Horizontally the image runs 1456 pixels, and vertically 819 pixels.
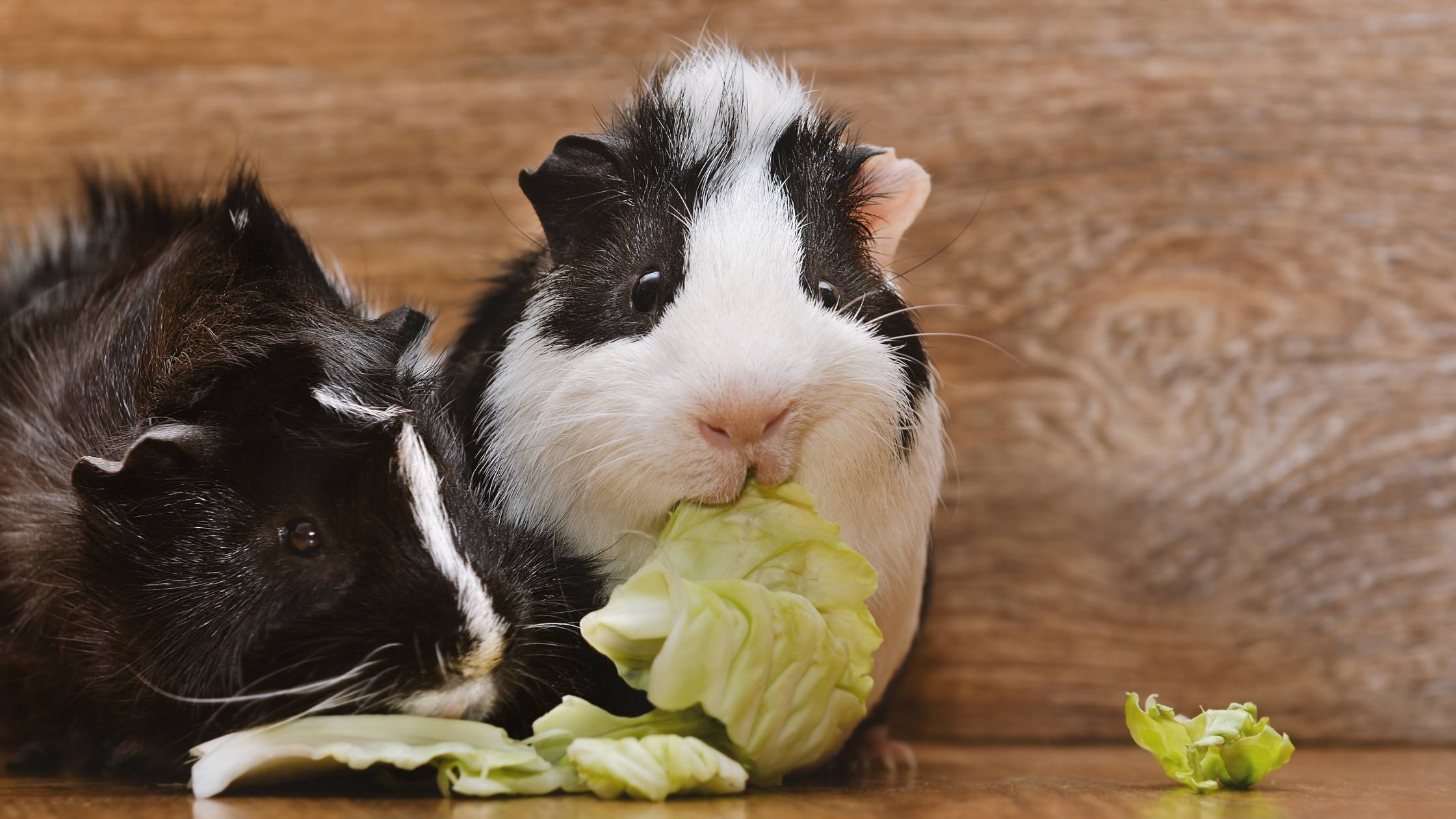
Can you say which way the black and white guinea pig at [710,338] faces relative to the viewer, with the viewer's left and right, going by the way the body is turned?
facing the viewer

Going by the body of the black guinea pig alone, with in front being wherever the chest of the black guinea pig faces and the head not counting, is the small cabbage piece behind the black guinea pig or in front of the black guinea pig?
in front

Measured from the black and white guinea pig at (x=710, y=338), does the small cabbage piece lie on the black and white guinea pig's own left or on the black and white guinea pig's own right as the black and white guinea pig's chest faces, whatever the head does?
on the black and white guinea pig's own left

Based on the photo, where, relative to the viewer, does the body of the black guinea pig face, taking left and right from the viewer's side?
facing the viewer and to the right of the viewer

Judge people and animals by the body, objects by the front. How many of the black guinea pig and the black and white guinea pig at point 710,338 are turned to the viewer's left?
0
